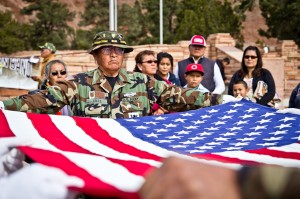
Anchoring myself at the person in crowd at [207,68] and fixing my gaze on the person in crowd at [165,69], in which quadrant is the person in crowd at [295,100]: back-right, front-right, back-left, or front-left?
back-left

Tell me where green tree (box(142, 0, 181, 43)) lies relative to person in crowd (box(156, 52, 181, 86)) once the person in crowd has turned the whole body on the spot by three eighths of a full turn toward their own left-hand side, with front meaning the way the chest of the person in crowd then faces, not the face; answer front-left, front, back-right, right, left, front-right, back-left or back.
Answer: front-left

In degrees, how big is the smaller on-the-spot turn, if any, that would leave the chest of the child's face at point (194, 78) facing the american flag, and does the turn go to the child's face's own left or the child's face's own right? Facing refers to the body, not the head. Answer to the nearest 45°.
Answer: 0° — they already face it

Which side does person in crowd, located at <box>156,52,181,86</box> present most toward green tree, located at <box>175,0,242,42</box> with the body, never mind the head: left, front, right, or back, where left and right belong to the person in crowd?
back

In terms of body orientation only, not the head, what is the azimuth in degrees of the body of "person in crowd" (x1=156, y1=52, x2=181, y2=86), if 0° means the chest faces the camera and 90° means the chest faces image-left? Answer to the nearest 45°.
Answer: approximately 0°

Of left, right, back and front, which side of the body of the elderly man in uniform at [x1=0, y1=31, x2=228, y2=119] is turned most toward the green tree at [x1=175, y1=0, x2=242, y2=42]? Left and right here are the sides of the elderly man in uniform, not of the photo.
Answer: back

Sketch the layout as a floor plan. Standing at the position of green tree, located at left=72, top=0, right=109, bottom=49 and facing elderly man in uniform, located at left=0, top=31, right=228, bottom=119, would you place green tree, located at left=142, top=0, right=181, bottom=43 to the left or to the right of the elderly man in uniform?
left
